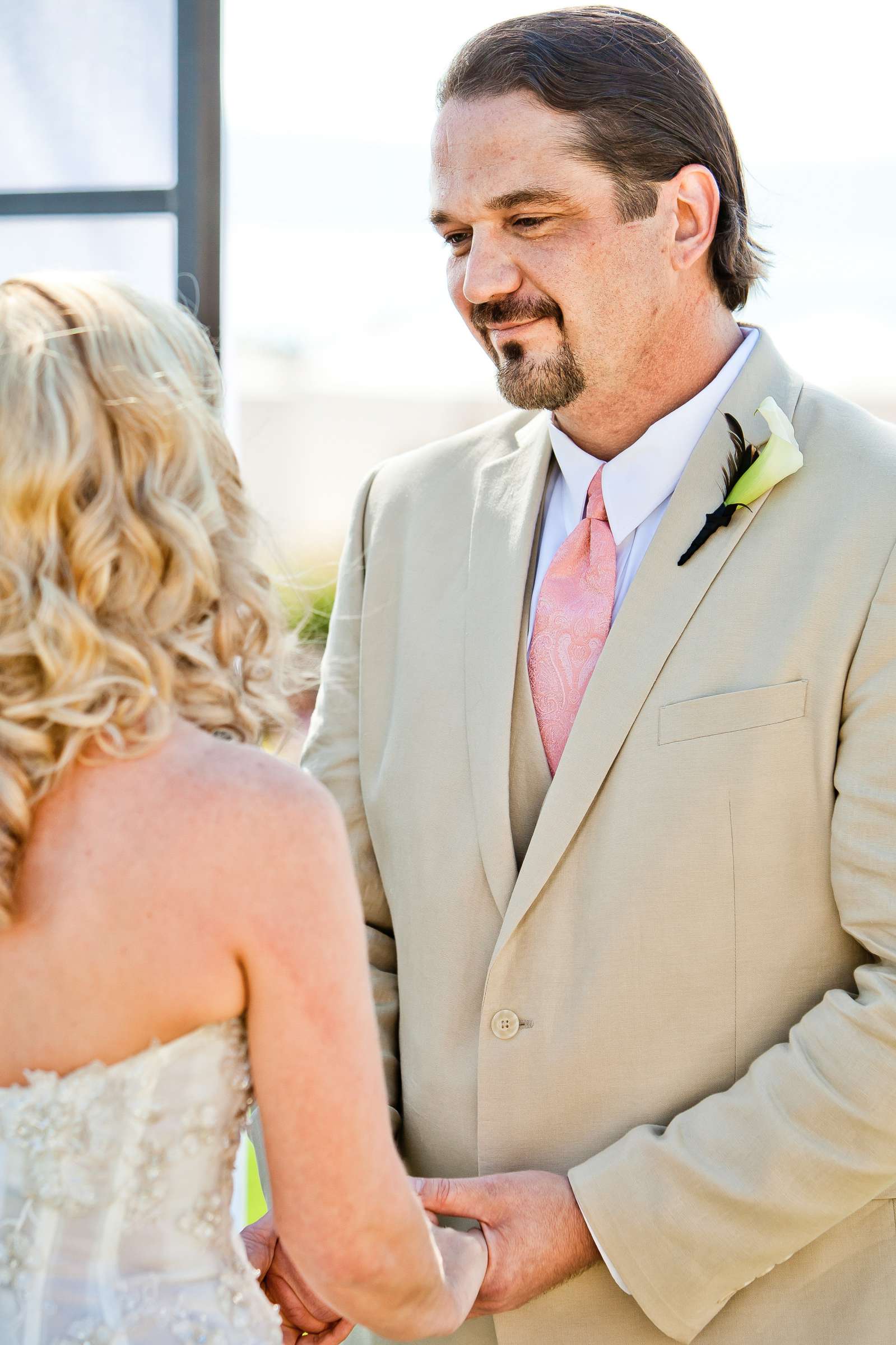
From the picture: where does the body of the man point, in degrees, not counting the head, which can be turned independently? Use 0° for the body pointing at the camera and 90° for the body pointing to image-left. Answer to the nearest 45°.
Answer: approximately 45°

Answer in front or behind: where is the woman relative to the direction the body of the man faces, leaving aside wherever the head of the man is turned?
in front

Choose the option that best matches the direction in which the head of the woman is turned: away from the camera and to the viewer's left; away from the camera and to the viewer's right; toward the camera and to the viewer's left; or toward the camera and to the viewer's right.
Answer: away from the camera and to the viewer's right
